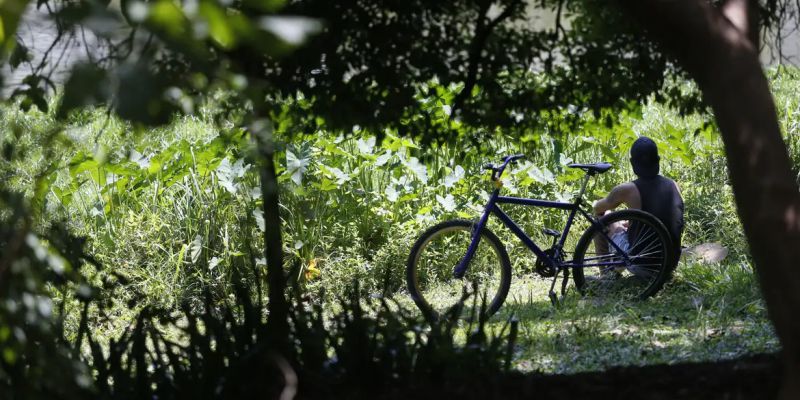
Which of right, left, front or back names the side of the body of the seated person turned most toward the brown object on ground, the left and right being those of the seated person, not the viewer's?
right

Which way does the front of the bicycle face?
to the viewer's left

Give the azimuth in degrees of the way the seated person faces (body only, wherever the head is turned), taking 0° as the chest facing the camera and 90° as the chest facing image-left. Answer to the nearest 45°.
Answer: approximately 135°

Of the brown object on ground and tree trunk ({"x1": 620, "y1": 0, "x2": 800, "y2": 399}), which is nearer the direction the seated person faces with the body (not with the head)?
the brown object on ground

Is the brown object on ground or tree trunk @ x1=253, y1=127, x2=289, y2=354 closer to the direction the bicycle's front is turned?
the tree trunk

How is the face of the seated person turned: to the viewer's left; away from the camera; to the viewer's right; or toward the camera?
away from the camera

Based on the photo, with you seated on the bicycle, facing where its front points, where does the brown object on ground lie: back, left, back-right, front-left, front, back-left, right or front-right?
back-right
